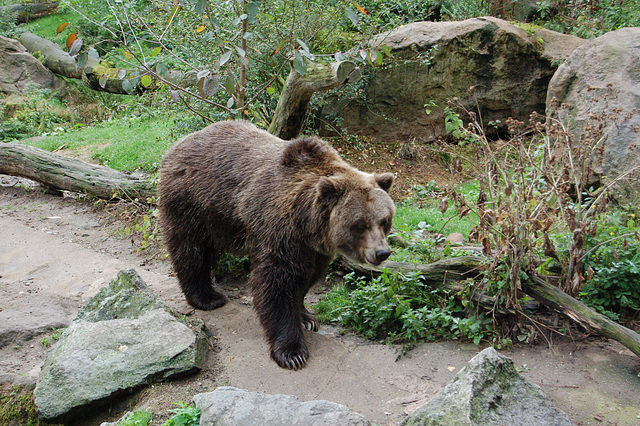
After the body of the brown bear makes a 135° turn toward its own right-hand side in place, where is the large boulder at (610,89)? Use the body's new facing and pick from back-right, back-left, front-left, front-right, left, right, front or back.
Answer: back-right

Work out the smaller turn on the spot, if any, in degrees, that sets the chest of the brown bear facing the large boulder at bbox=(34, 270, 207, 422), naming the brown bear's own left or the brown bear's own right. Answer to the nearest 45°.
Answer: approximately 90° to the brown bear's own right

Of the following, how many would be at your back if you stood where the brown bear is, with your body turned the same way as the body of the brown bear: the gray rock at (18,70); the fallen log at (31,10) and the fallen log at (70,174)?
3

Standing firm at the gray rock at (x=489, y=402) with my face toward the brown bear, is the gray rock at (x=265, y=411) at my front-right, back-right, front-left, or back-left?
front-left

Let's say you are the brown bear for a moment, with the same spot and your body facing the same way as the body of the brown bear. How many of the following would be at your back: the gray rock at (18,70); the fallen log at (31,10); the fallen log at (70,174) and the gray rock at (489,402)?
3

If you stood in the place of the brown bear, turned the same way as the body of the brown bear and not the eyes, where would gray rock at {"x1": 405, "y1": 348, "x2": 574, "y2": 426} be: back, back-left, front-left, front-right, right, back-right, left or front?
front

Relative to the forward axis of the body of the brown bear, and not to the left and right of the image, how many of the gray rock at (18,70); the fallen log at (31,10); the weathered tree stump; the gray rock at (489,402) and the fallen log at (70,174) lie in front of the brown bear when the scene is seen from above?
1

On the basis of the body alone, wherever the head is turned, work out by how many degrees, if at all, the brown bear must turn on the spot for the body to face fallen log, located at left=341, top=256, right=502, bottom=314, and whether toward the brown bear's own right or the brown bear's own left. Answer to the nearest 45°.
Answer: approximately 45° to the brown bear's own left

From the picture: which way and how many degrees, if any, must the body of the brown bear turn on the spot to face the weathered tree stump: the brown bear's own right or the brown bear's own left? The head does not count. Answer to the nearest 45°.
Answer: approximately 135° to the brown bear's own left

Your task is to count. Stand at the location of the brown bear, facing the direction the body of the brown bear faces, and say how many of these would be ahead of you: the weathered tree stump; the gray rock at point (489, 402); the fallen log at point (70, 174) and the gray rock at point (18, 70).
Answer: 1

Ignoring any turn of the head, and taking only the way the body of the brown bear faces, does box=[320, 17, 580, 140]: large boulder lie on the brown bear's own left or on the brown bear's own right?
on the brown bear's own left

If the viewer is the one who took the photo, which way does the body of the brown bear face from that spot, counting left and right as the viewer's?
facing the viewer and to the right of the viewer

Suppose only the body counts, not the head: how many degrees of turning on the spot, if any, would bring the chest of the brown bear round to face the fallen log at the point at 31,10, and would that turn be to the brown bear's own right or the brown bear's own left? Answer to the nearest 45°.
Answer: approximately 180°

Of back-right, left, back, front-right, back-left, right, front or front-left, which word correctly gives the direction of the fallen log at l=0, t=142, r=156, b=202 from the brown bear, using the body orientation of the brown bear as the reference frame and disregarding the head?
back
